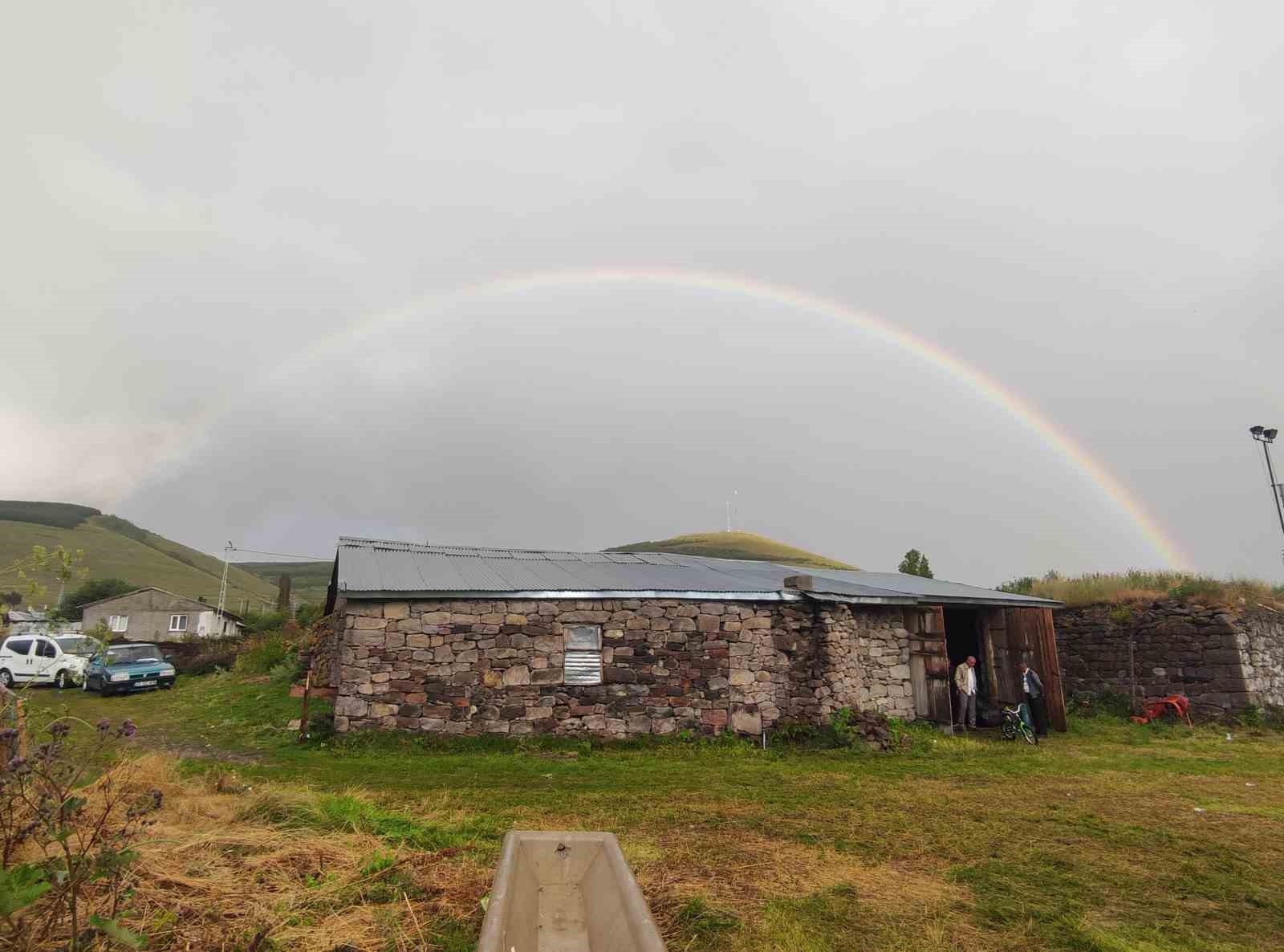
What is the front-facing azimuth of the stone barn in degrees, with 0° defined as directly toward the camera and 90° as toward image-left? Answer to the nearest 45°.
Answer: approximately 0°

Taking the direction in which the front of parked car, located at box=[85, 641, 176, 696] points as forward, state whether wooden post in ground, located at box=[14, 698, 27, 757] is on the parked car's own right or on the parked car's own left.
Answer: on the parked car's own right

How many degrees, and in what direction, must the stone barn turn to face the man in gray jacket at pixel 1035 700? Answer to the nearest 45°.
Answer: approximately 90° to its left

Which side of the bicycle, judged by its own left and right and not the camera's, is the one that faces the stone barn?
right
